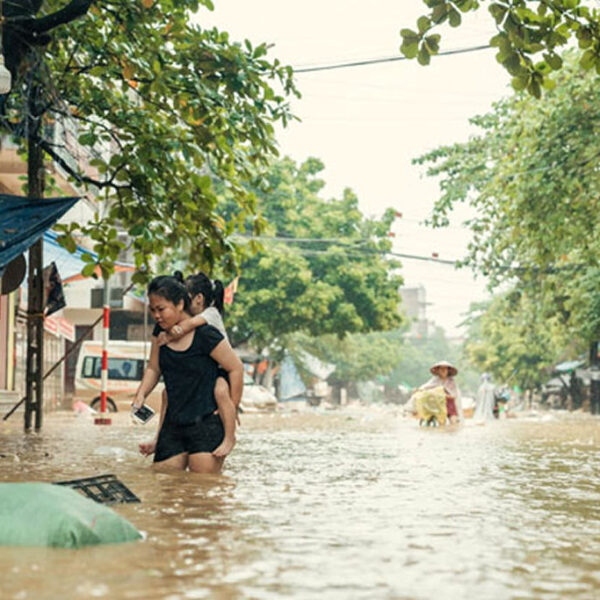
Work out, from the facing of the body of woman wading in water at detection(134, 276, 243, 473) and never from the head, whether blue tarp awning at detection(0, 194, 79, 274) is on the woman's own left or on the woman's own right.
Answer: on the woman's own right

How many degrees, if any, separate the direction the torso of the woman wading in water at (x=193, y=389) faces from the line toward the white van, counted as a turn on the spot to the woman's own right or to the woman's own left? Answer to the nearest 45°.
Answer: approximately 135° to the woman's own right

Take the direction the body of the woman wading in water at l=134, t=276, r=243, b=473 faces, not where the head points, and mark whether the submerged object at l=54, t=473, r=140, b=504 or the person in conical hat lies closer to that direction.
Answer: the submerged object

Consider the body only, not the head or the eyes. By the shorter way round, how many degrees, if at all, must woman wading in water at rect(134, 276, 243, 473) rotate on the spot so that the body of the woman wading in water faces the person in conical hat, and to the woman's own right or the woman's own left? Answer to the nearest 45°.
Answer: approximately 135° to the woman's own right

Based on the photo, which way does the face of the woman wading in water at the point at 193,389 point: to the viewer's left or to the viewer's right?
to the viewer's left

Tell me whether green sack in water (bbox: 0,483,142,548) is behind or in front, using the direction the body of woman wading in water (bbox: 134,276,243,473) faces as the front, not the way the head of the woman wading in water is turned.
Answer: in front

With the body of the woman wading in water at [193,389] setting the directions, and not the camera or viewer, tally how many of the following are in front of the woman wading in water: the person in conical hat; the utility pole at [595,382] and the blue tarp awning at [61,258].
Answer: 0

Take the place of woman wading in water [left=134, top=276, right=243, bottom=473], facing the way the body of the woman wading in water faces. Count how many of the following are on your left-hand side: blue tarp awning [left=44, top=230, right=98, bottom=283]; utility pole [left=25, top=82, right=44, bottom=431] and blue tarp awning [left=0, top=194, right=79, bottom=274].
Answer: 0

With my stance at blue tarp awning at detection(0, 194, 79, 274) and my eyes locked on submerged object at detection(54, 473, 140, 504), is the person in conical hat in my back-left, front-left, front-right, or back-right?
back-left

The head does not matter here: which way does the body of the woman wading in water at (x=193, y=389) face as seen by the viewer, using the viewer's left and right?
facing the viewer and to the left of the viewer

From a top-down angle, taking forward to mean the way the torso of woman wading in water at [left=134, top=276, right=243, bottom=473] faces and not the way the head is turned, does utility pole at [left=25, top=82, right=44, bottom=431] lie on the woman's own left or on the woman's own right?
on the woman's own right

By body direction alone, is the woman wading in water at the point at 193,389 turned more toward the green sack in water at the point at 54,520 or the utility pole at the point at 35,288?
the green sack in water

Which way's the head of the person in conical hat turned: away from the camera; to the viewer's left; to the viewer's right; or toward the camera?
toward the camera

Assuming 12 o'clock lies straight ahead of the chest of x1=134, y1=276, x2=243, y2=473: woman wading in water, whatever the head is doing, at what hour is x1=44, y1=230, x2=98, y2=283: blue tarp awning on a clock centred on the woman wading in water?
The blue tarp awning is roughly at 4 o'clock from the woman wading in water.

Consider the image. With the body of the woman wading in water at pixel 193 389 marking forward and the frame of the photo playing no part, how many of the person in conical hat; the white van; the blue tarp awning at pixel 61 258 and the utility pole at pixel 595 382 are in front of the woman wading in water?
0
